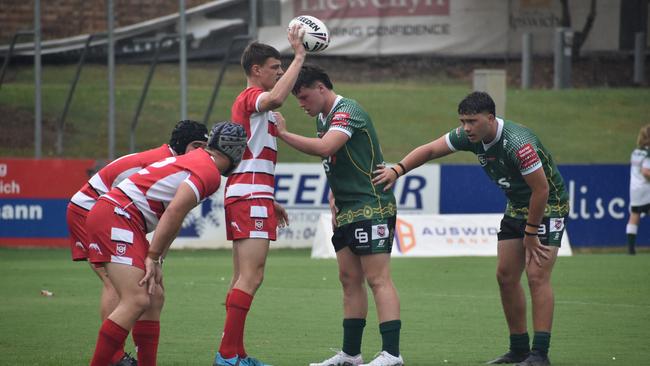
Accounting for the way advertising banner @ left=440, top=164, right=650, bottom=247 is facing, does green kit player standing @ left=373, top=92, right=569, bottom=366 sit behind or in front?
in front

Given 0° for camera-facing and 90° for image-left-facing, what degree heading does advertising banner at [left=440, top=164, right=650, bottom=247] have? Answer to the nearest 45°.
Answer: approximately 0°

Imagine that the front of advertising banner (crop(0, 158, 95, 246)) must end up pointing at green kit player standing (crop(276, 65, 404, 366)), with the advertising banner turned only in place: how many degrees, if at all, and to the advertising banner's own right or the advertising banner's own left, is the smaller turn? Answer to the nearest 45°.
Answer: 0° — it already faces them

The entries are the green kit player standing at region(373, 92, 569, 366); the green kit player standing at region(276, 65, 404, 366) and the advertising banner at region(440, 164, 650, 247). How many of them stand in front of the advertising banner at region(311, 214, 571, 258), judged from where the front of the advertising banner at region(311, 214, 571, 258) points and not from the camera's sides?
2

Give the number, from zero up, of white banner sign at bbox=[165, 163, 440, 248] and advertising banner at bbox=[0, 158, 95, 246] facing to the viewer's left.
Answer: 0

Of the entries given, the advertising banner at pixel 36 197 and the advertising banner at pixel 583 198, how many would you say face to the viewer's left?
0

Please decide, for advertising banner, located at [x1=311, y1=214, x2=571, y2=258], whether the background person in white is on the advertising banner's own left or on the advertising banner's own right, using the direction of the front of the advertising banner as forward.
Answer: on the advertising banner's own left
